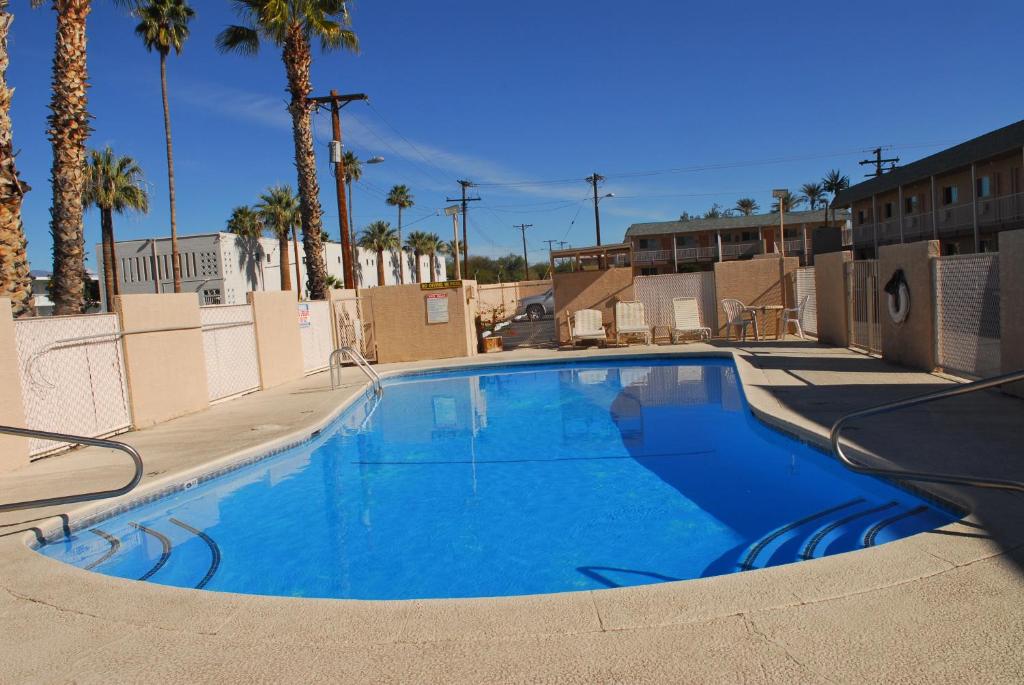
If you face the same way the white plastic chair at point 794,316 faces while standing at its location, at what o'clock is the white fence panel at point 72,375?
The white fence panel is roughly at 10 o'clock from the white plastic chair.

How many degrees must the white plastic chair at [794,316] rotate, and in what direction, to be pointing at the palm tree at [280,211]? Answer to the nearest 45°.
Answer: approximately 45° to its right

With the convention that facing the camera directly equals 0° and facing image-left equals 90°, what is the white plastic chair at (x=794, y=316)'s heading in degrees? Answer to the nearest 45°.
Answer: approximately 90°

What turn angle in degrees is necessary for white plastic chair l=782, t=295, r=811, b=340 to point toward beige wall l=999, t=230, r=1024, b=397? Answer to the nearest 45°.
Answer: approximately 90° to its left

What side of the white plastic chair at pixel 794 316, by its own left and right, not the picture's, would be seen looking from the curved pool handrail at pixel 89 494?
left

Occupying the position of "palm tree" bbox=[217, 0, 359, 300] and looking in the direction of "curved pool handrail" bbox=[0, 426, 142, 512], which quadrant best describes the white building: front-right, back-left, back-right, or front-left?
back-right

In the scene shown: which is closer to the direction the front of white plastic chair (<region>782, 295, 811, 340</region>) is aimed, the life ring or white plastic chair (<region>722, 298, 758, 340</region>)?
the white plastic chair

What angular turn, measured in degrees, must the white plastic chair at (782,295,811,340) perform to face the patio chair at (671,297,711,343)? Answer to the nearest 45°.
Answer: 0° — it already faces it

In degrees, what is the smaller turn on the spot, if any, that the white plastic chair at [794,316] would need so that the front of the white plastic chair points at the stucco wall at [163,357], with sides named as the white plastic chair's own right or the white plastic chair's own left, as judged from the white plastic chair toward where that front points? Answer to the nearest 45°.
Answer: approximately 45° to the white plastic chair's own left
